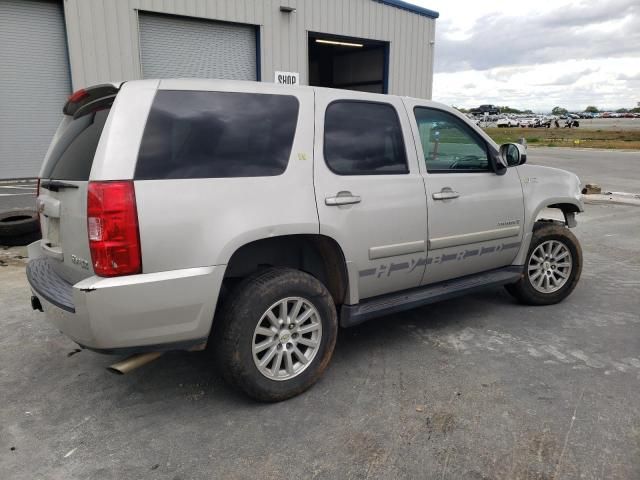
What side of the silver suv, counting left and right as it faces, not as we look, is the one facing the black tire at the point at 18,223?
left

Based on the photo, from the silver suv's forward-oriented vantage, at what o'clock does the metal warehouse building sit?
The metal warehouse building is roughly at 10 o'clock from the silver suv.

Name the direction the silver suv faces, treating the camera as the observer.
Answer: facing away from the viewer and to the right of the viewer
